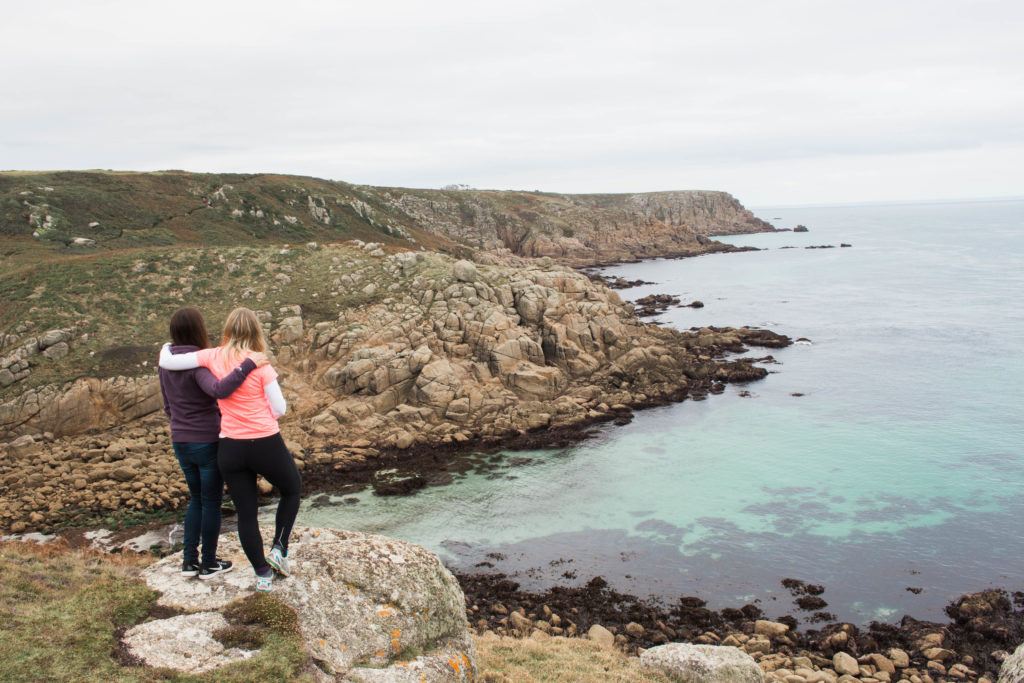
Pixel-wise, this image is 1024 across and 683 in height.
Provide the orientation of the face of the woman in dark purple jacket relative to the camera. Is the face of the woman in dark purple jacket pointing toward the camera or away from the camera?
away from the camera

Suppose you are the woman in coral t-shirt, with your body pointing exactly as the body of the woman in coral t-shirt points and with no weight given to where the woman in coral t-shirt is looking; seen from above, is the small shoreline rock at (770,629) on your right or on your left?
on your right

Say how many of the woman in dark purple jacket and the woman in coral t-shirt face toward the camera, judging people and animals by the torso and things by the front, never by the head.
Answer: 0

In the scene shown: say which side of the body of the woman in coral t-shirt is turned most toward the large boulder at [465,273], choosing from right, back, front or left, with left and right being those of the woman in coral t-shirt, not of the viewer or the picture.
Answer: front

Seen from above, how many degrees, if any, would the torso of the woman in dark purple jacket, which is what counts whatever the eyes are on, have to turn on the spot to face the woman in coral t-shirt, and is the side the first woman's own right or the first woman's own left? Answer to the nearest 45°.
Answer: approximately 90° to the first woman's own right

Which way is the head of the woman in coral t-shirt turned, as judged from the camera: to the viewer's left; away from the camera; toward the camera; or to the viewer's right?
away from the camera

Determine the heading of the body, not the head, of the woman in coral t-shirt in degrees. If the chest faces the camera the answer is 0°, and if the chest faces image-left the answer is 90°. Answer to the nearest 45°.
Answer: approximately 180°

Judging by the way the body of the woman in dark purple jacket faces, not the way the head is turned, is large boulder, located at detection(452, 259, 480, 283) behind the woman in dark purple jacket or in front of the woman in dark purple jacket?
in front

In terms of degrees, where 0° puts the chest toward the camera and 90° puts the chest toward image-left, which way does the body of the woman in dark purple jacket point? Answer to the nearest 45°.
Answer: approximately 225°
